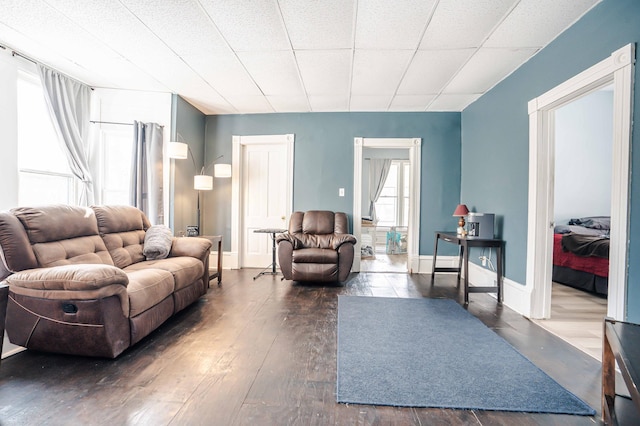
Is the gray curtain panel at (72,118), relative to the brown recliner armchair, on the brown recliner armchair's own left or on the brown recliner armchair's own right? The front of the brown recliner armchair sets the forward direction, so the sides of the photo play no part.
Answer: on the brown recliner armchair's own right

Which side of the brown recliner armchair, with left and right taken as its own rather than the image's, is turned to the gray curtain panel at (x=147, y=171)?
right

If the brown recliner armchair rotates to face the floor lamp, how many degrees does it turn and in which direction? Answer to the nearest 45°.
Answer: approximately 90° to its right

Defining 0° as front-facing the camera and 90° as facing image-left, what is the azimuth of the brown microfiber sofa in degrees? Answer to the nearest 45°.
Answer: approximately 315°

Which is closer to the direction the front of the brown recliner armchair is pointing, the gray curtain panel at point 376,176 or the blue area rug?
the blue area rug

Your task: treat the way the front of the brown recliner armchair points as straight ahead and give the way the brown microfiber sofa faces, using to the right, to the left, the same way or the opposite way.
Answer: to the left

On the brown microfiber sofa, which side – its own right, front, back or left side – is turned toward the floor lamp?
left

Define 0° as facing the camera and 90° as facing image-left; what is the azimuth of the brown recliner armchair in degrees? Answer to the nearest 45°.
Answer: approximately 0°
